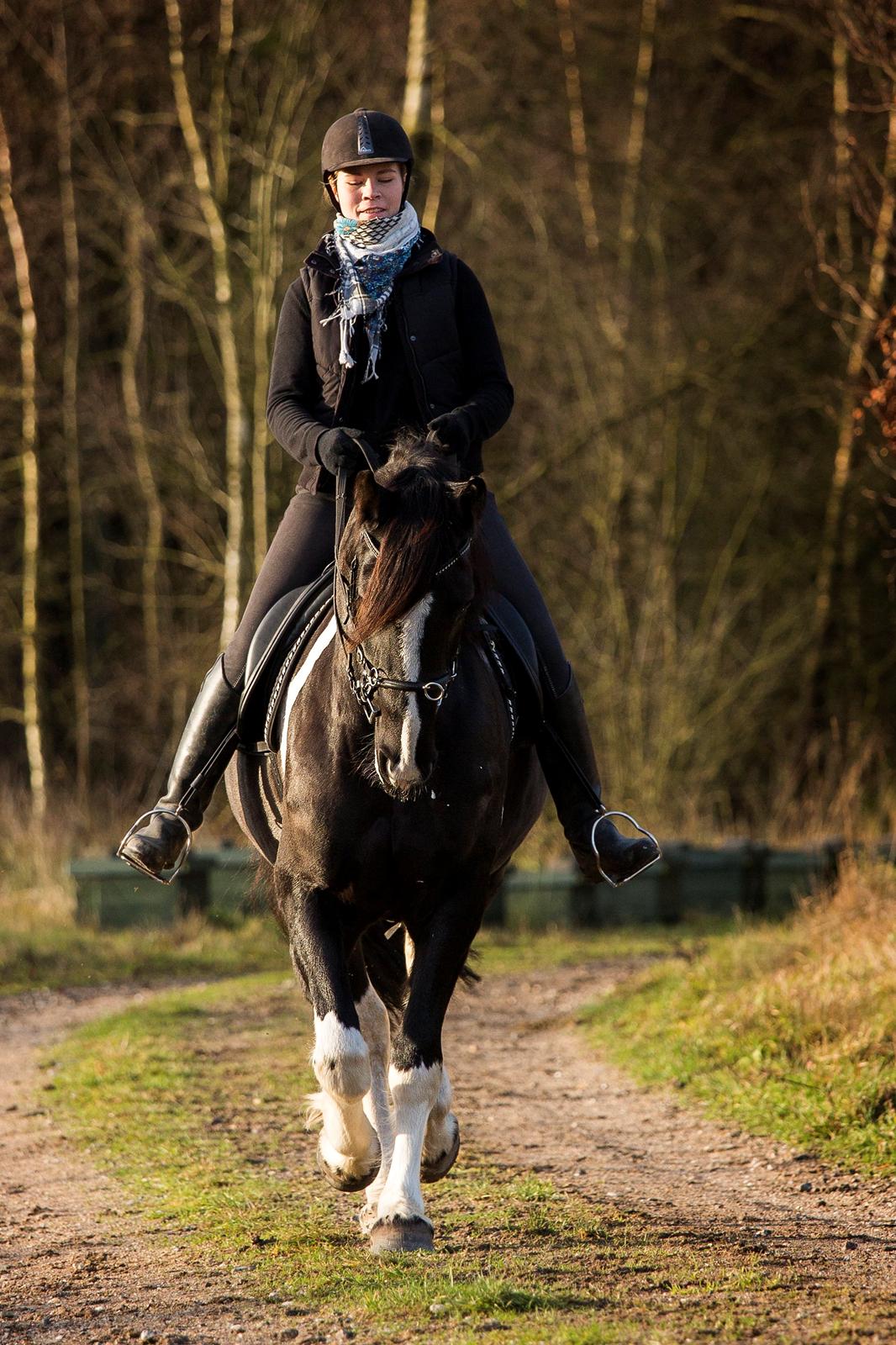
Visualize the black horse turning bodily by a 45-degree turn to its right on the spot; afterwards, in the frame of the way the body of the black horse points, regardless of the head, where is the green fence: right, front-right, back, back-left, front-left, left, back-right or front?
back-right

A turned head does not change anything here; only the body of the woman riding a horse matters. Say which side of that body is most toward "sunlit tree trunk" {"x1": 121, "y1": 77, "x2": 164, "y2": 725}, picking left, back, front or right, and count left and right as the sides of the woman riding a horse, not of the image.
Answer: back

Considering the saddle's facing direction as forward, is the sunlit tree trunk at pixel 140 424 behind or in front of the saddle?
behind

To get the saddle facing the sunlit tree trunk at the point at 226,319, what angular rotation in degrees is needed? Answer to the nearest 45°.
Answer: approximately 180°

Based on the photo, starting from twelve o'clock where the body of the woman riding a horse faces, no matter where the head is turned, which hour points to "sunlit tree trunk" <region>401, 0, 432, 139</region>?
The sunlit tree trunk is roughly at 6 o'clock from the woman riding a horse.

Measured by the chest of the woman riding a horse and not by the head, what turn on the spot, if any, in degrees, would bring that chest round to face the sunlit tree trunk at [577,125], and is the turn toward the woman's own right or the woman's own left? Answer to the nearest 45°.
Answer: approximately 180°

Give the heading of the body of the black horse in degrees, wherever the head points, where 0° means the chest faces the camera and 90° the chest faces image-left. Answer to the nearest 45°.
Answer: approximately 0°

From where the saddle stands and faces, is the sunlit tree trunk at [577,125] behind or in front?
behind
